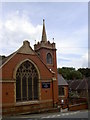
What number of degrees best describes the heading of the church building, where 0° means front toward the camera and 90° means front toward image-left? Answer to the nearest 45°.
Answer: approximately 0°

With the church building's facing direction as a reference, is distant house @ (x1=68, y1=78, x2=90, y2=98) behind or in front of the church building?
behind
